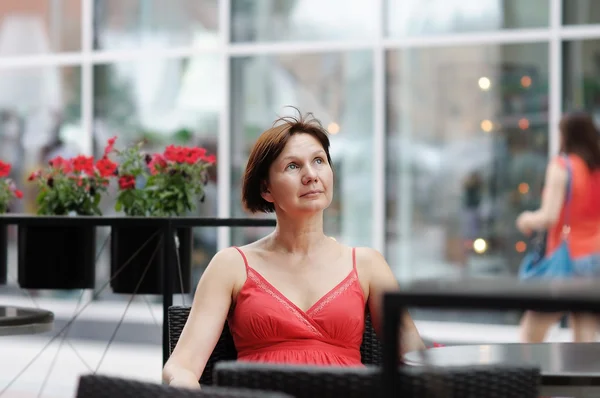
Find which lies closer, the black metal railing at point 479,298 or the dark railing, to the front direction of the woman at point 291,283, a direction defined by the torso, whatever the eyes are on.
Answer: the black metal railing

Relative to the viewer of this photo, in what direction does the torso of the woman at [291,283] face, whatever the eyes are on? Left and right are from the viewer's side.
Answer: facing the viewer

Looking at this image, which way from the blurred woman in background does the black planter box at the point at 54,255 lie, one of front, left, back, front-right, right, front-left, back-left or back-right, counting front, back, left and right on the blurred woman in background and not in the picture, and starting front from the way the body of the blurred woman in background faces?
left

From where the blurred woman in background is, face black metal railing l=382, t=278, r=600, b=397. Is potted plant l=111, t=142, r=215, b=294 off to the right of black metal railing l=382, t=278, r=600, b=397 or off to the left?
right

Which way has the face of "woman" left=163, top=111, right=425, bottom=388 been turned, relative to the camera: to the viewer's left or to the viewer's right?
to the viewer's right

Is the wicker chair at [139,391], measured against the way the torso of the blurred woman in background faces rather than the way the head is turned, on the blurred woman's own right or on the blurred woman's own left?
on the blurred woman's own left

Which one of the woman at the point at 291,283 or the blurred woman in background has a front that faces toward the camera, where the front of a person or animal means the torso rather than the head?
the woman

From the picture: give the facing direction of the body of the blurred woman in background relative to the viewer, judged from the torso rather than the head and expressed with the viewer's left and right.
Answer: facing away from the viewer and to the left of the viewer

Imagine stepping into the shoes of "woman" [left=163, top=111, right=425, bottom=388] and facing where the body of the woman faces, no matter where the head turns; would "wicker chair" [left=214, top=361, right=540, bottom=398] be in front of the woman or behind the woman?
in front

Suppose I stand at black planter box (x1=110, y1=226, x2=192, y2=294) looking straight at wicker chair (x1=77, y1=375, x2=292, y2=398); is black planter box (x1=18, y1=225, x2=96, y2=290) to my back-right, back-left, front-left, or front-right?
back-right

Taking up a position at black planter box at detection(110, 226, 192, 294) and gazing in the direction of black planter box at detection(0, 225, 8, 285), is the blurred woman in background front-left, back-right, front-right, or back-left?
back-right
